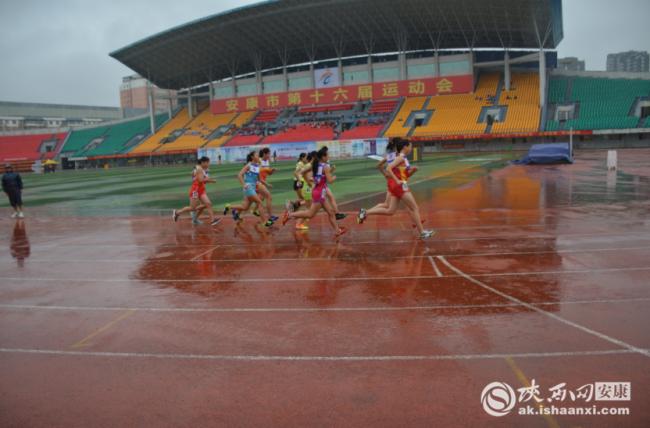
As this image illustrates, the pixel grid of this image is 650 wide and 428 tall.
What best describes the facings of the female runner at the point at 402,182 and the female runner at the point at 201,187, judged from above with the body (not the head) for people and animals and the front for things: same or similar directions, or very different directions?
same or similar directions

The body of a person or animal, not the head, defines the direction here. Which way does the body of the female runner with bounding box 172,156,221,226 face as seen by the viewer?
to the viewer's right

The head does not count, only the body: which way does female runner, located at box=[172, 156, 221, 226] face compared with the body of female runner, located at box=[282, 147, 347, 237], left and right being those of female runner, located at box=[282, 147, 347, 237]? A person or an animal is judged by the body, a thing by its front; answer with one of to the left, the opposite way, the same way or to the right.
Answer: the same way

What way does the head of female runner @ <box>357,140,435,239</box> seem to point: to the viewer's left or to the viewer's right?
to the viewer's right

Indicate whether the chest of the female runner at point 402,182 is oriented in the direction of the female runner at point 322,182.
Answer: no

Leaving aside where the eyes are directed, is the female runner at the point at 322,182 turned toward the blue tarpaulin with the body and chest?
no

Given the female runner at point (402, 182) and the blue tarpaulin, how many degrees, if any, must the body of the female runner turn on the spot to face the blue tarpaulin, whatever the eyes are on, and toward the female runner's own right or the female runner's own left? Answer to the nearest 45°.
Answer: approximately 90° to the female runner's own left

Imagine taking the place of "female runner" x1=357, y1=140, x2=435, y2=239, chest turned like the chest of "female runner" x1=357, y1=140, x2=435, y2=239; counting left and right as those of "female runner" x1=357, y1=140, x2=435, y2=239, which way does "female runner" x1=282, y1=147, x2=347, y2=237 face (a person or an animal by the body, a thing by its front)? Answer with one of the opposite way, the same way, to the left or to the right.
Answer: the same way

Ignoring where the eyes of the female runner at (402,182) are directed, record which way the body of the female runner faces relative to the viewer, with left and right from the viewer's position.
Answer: facing to the right of the viewer

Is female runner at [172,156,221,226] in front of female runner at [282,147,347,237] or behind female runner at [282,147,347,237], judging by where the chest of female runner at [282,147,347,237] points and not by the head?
behind

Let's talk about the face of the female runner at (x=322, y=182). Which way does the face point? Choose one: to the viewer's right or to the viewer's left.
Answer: to the viewer's right

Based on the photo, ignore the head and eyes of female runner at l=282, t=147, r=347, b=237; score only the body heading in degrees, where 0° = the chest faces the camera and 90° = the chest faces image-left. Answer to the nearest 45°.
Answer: approximately 270°

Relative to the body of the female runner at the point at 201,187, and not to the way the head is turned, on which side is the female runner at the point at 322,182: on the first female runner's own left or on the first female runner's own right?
on the first female runner's own right
